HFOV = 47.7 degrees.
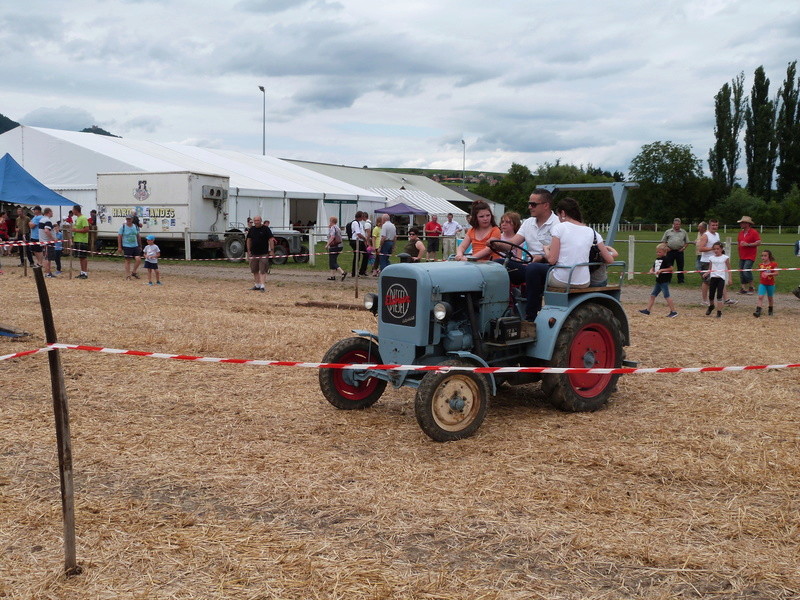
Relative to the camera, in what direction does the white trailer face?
facing the viewer and to the right of the viewer

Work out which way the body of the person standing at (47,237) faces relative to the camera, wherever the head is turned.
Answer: to the viewer's right

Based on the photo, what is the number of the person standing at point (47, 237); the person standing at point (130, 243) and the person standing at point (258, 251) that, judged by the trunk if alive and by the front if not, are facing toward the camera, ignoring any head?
2

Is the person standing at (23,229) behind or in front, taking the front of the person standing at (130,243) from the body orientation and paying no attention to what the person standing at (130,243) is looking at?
behind

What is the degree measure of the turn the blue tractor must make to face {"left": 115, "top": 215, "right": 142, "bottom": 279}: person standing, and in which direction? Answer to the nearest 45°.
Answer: approximately 90° to its right

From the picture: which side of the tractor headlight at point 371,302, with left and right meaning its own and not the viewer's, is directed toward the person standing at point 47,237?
right

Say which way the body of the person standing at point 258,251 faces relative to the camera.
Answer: toward the camera

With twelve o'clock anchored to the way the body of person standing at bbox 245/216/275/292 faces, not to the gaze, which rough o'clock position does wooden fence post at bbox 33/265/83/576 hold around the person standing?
The wooden fence post is roughly at 12 o'clock from the person standing.

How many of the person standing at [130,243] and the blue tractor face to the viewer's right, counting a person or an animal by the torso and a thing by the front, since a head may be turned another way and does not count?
0

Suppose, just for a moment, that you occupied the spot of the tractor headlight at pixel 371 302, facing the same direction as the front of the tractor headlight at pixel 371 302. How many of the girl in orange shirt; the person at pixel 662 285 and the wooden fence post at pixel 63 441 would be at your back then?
2

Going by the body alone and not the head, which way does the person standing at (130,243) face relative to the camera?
toward the camera

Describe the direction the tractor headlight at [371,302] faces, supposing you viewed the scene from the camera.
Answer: facing the viewer and to the left of the viewer
